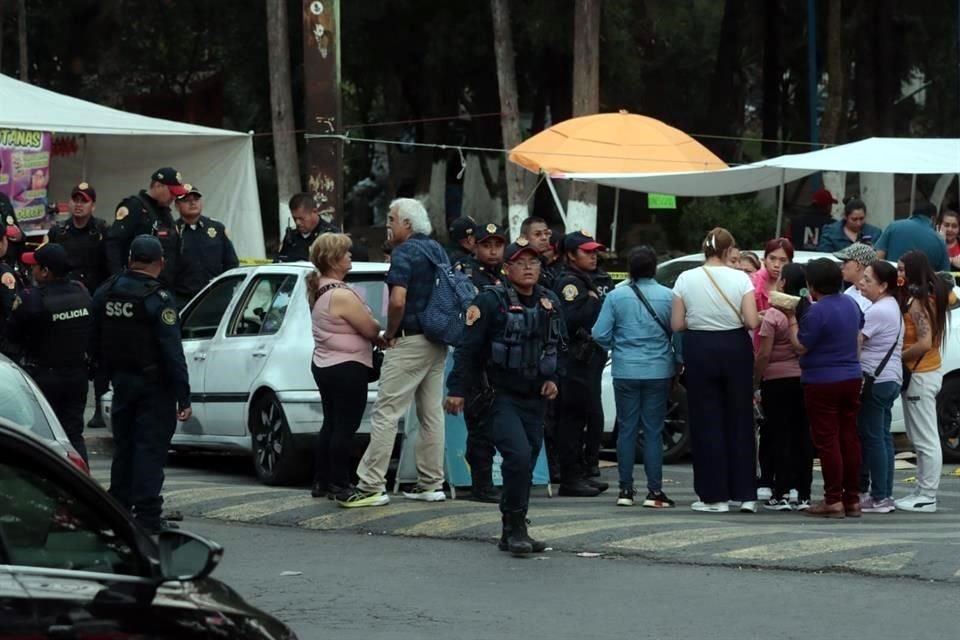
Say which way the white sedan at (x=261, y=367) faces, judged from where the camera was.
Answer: facing away from the viewer and to the left of the viewer

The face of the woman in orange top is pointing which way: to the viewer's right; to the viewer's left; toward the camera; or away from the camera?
to the viewer's left

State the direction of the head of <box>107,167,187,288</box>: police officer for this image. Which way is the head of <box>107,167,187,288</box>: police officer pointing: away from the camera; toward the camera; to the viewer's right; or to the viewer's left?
to the viewer's right
